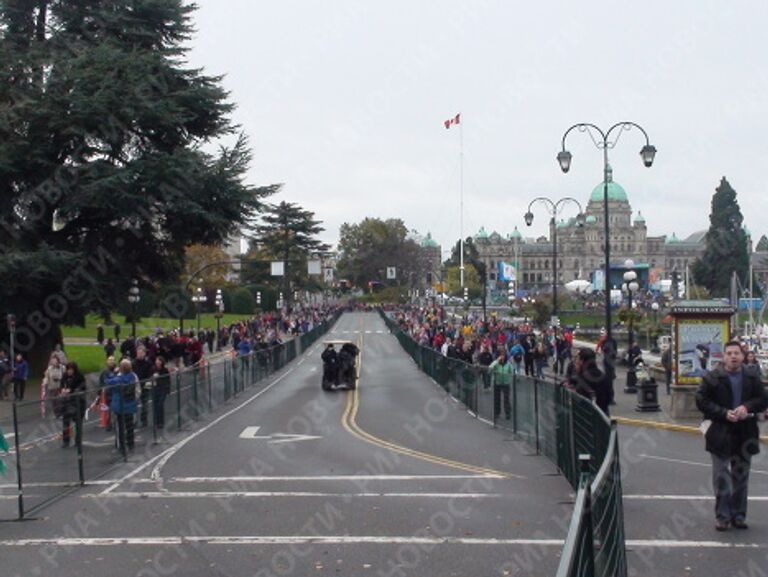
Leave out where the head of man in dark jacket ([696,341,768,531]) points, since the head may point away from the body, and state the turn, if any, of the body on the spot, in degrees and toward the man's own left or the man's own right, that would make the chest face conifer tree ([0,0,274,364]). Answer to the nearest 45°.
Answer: approximately 135° to the man's own right

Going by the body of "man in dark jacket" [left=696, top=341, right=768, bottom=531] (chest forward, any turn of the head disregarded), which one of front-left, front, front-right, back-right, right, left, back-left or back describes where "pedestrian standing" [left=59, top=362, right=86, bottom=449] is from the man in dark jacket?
right

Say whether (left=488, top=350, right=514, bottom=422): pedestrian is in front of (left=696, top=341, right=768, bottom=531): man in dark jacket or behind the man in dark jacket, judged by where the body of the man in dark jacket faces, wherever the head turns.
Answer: behind

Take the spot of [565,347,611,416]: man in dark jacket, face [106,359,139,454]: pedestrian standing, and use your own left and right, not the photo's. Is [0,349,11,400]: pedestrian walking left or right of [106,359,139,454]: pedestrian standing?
right

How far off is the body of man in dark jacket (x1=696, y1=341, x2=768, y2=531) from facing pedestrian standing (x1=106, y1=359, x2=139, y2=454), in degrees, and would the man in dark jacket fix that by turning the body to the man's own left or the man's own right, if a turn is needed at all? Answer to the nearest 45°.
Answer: approximately 90° to the man's own right
